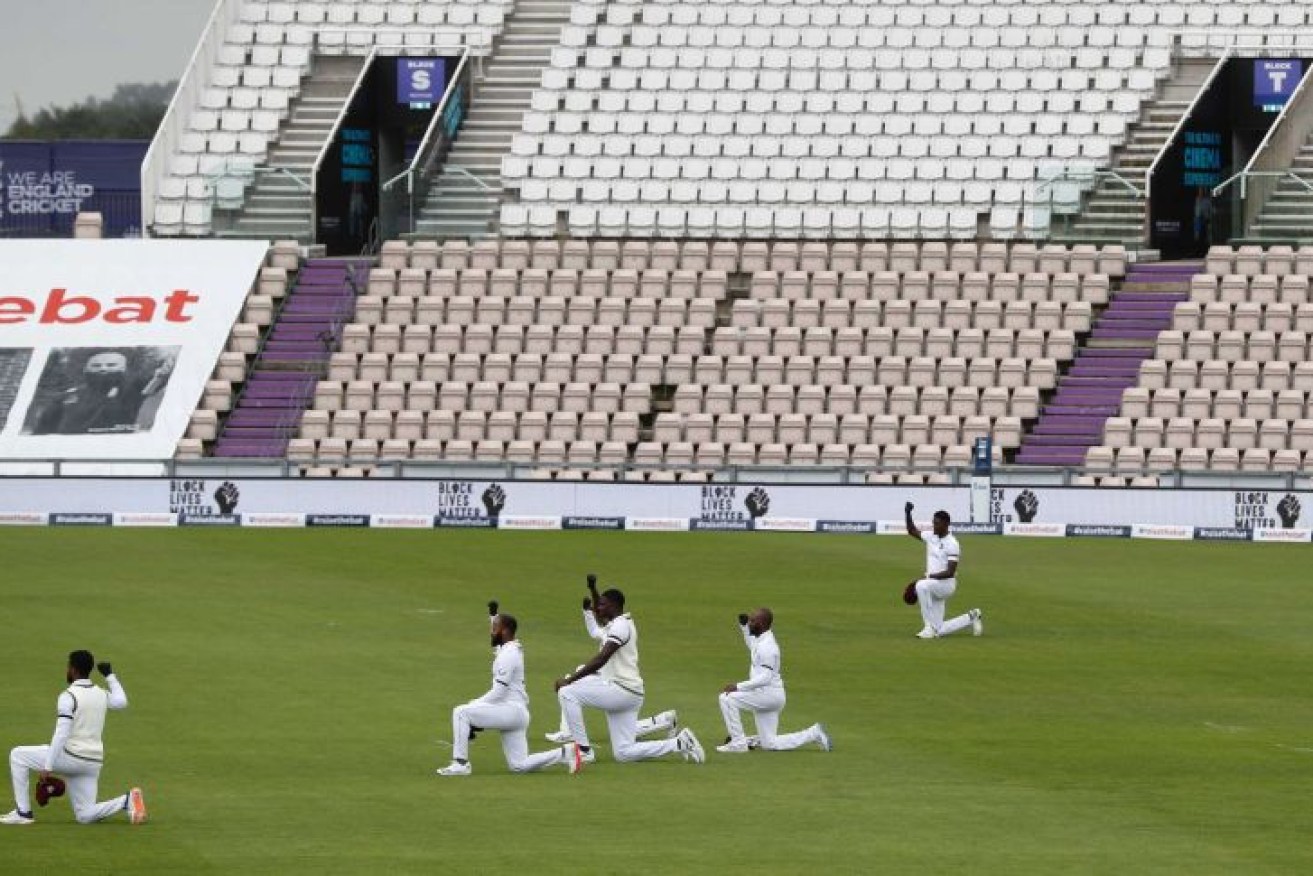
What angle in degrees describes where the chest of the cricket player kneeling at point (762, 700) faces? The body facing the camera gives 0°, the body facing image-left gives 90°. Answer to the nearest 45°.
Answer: approximately 90°

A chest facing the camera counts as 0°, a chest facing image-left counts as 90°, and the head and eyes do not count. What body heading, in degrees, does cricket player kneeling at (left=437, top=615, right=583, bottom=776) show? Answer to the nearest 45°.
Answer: approximately 90°

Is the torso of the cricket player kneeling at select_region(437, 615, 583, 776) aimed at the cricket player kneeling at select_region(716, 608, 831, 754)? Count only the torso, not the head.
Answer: no

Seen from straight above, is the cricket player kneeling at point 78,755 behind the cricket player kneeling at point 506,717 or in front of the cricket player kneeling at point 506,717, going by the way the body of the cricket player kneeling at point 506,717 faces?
in front

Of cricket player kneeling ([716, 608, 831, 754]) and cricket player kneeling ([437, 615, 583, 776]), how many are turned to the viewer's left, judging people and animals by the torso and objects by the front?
2

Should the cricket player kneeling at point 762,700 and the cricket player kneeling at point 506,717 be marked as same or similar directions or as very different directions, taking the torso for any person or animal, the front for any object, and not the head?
same or similar directions
